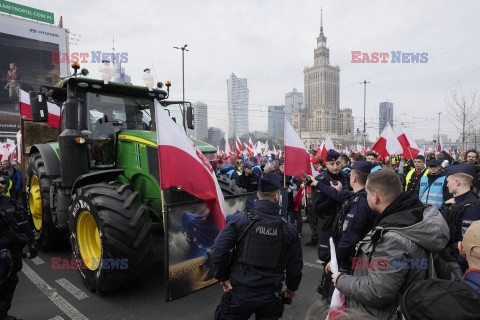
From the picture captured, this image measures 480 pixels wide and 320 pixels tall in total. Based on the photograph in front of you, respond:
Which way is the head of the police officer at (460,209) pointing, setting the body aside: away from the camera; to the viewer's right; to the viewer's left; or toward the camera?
to the viewer's left

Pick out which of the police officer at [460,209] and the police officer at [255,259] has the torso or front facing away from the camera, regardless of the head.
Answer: the police officer at [255,259]

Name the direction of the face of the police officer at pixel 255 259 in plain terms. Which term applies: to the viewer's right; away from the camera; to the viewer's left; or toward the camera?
away from the camera

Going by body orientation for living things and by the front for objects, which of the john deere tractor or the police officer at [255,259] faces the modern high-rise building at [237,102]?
the police officer

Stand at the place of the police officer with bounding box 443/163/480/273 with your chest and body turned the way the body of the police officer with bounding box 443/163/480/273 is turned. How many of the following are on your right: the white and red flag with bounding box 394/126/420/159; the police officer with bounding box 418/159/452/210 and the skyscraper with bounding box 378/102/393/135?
3

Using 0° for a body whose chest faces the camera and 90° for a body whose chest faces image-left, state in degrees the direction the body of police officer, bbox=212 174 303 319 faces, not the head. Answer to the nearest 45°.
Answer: approximately 180°

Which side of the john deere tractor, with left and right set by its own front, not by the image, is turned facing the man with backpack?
front

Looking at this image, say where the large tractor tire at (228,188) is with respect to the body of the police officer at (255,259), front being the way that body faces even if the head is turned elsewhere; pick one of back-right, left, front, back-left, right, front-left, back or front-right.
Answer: front

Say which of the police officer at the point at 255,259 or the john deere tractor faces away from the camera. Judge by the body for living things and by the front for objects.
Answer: the police officer

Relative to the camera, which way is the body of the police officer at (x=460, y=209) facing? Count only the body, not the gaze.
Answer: to the viewer's left

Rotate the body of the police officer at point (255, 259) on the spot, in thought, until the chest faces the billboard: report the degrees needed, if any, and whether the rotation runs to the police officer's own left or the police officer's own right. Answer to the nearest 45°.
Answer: approximately 45° to the police officer's own left

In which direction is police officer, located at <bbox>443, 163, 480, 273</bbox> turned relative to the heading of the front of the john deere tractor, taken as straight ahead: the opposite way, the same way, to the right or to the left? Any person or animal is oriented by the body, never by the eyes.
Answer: the opposite way
